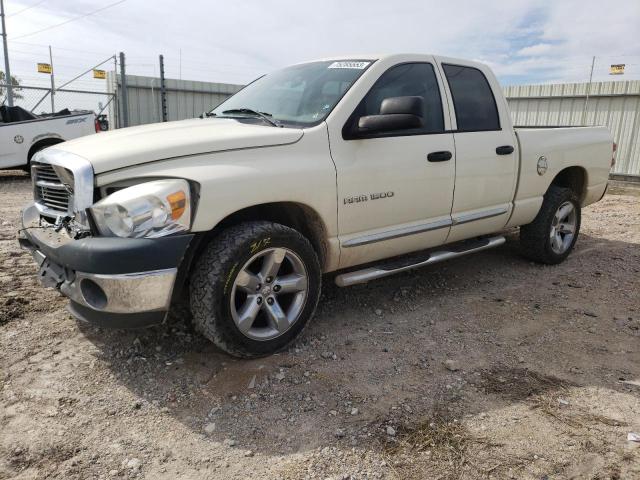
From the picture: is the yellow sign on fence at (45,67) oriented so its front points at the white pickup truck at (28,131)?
yes

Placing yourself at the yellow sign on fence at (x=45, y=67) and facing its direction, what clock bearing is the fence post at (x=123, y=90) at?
The fence post is roughly at 10 o'clock from the yellow sign on fence.

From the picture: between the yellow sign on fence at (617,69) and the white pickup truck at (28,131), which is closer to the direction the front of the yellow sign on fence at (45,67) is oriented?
the white pickup truck

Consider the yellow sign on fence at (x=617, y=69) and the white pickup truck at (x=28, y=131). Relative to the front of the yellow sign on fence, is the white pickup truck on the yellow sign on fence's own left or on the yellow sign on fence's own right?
on the yellow sign on fence's own right

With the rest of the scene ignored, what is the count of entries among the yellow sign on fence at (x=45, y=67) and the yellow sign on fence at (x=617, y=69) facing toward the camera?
2

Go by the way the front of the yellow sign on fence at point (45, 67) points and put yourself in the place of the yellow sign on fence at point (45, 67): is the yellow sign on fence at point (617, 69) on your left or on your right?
on your left

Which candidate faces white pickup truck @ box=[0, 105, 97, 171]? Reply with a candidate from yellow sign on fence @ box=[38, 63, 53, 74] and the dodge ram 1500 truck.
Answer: the yellow sign on fence

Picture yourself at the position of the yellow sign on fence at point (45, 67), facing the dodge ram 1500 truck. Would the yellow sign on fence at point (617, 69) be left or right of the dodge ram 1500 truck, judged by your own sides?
left
